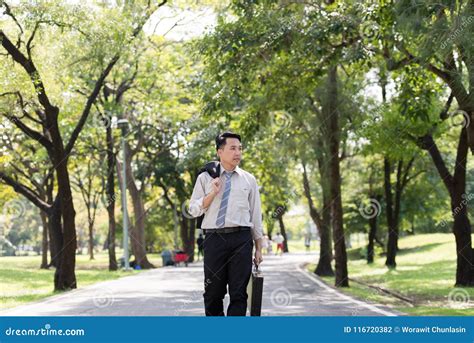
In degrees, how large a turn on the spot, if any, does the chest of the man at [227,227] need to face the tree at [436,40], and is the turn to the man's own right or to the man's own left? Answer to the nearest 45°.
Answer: approximately 135° to the man's own left

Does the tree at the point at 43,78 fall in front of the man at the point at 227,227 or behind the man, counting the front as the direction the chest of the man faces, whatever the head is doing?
behind

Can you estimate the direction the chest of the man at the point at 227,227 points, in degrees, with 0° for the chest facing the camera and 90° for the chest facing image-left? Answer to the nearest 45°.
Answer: approximately 0°
